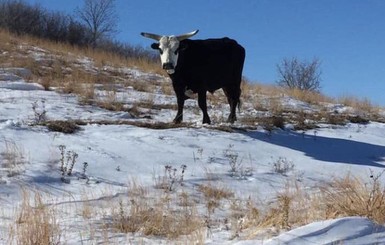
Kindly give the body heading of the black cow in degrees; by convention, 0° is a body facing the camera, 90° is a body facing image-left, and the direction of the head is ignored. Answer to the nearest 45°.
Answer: approximately 45°
